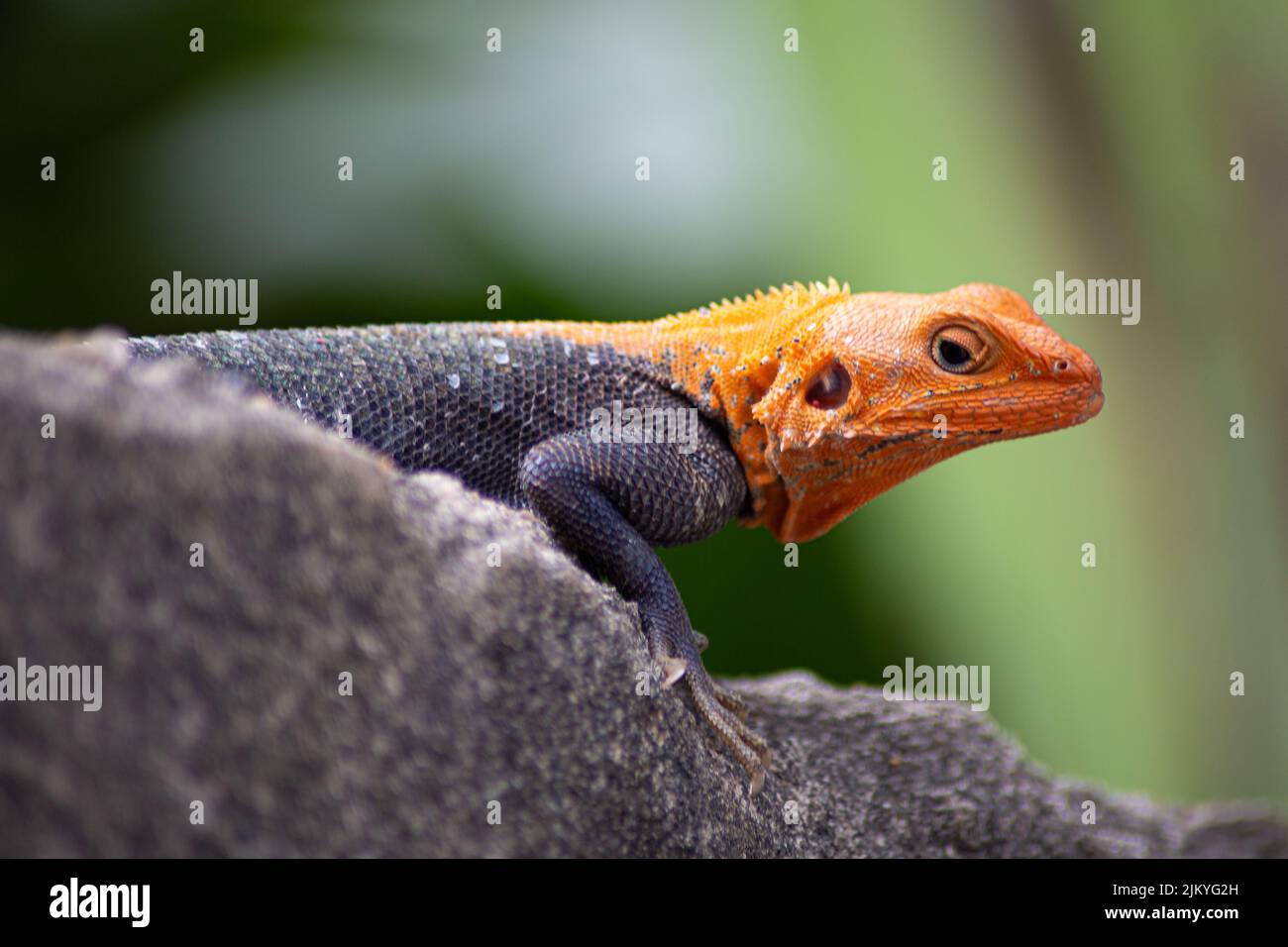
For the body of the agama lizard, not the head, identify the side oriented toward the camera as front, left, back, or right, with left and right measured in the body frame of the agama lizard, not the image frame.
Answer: right
